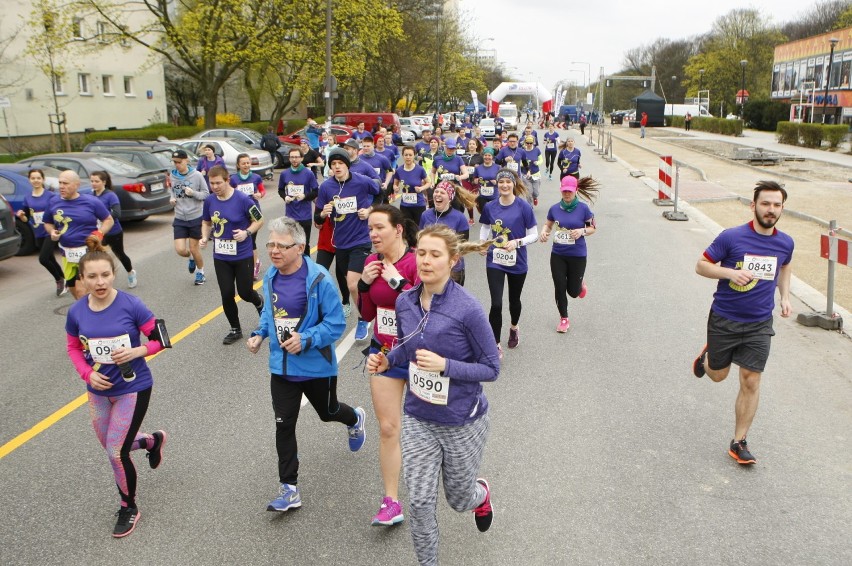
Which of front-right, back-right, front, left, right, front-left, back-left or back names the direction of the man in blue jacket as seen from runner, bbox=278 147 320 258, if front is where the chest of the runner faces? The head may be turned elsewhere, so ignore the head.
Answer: front

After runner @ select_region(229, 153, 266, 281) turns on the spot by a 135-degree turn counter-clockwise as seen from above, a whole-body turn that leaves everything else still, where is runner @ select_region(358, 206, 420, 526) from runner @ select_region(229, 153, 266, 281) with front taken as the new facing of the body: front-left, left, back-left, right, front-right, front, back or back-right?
back-right

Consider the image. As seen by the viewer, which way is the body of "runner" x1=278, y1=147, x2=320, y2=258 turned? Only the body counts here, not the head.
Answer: toward the camera

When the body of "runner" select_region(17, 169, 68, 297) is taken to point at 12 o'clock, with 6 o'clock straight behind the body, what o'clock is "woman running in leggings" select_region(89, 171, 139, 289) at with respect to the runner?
The woman running in leggings is roughly at 8 o'clock from the runner.

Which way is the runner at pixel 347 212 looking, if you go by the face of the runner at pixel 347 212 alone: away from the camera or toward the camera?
toward the camera

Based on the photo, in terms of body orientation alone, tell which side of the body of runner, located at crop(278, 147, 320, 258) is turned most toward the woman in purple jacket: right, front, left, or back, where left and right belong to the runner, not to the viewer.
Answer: front

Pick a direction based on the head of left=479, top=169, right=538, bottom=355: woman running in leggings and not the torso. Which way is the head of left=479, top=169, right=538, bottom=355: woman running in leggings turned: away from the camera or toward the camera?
toward the camera

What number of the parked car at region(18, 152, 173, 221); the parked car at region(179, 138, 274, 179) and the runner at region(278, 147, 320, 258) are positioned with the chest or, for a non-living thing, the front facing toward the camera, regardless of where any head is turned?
1

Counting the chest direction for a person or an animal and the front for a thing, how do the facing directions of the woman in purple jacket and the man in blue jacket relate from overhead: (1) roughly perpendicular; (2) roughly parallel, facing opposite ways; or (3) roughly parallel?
roughly parallel

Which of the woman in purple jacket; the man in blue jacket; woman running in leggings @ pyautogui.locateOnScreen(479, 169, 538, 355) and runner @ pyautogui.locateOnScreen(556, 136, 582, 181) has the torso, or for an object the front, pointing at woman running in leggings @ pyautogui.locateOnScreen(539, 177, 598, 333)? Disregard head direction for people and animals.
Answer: the runner

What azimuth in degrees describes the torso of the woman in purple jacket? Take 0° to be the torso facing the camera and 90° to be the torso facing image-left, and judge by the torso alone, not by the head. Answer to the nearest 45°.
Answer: approximately 45°

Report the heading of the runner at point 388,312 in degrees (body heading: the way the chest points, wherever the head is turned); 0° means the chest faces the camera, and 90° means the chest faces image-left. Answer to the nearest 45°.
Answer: approximately 45°

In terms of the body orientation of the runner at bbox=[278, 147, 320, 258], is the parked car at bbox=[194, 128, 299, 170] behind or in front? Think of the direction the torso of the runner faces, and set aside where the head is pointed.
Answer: behind

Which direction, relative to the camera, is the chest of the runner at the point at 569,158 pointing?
toward the camera

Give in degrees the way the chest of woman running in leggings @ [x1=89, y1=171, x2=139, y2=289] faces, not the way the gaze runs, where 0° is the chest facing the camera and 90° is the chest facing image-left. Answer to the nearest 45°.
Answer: approximately 45°

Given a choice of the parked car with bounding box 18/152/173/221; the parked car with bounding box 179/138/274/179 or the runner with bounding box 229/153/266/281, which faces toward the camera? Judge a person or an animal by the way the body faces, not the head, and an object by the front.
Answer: the runner

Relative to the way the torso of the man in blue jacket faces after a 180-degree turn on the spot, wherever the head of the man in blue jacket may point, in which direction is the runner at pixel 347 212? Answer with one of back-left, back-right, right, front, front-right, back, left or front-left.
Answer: front-left
